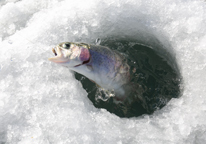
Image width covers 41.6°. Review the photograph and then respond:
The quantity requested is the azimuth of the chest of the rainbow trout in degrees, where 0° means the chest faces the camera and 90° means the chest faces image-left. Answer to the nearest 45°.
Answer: approximately 90°
